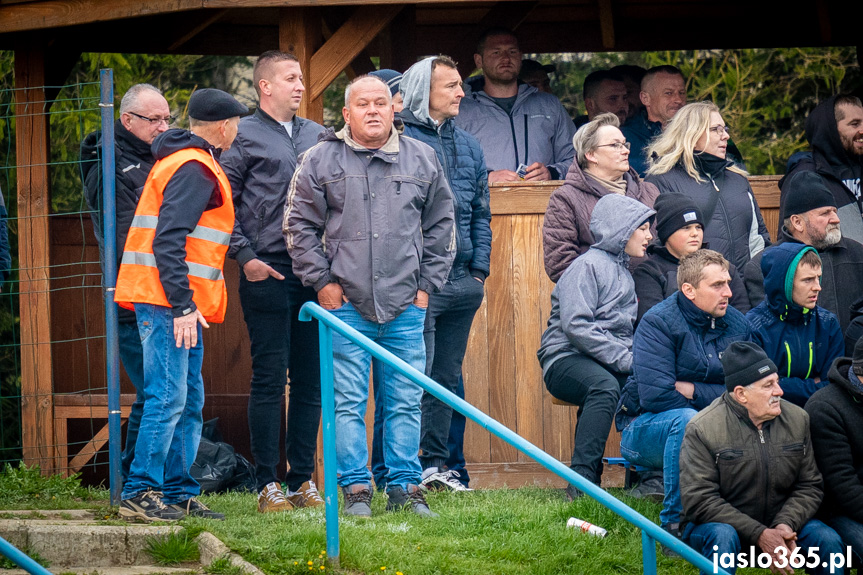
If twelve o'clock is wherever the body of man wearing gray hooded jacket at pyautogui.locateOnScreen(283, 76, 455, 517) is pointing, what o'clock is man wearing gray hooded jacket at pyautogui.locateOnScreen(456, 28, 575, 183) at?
man wearing gray hooded jacket at pyautogui.locateOnScreen(456, 28, 575, 183) is roughly at 7 o'clock from man wearing gray hooded jacket at pyautogui.locateOnScreen(283, 76, 455, 517).

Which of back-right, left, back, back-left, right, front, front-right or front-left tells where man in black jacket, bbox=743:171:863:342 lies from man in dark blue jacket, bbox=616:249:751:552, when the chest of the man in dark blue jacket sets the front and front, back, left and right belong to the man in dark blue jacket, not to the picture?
left

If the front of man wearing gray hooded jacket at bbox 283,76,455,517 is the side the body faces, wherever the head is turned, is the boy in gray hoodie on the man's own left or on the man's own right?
on the man's own left

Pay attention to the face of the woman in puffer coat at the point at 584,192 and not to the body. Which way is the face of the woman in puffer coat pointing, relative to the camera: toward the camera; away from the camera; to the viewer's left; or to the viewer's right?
to the viewer's right

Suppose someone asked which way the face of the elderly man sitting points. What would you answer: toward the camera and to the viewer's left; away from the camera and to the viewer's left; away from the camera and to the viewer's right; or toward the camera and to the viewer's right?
toward the camera and to the viewer's right

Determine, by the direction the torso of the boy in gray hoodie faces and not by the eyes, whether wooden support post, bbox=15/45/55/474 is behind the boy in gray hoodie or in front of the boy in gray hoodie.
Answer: behind

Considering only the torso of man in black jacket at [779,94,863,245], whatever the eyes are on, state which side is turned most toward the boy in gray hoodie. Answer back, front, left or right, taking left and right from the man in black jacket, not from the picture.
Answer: right

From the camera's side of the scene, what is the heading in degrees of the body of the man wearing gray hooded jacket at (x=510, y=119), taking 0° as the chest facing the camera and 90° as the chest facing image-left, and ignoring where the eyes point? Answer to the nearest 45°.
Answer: approximately 0°

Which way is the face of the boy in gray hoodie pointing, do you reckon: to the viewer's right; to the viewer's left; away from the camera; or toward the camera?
to the viewer's right

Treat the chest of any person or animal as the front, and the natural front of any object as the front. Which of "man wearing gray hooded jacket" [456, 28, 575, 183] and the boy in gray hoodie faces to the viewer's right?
the boy in gray hoodie
